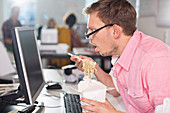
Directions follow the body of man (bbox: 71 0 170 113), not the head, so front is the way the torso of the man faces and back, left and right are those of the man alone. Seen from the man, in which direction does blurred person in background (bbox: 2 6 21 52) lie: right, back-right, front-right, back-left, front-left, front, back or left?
front-right

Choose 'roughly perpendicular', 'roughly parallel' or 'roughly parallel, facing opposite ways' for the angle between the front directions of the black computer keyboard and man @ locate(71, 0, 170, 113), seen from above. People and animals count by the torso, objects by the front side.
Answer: roughly parallel, facing opposite ways

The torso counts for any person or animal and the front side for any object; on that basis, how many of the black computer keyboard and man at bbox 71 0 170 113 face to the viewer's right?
1

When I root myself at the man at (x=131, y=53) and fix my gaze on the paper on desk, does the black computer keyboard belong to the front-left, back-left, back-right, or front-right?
front-left

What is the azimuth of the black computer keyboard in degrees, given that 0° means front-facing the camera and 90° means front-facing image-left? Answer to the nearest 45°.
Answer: approximately 270°

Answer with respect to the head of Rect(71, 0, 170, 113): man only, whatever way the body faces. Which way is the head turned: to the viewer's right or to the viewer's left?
to the viewer's left

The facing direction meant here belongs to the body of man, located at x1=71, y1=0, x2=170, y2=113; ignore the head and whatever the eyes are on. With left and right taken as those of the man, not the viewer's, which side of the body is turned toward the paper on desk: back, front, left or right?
front

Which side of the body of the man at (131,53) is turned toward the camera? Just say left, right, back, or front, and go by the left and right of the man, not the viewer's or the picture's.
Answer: left
